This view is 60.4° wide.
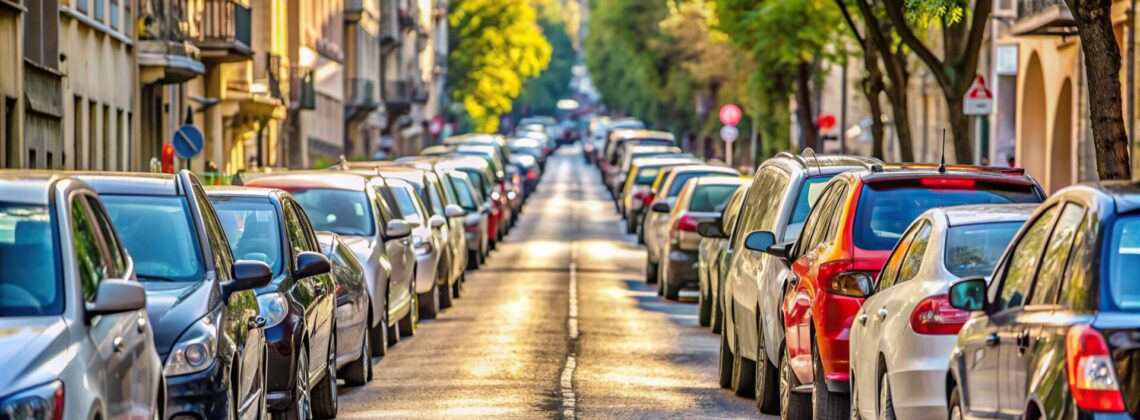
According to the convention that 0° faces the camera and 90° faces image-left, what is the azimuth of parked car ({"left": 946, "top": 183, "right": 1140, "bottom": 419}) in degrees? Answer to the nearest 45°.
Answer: approximately 135°

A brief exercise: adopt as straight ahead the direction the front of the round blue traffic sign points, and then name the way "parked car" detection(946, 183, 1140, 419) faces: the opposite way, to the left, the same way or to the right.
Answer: the opposite way

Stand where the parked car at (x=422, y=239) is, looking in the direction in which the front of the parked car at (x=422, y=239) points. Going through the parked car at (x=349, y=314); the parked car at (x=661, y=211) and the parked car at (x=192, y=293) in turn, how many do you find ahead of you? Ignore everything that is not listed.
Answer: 2

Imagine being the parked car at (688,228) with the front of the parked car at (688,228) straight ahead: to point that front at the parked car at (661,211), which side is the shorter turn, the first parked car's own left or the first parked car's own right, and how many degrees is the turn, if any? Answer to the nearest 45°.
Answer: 0° — it already faces it

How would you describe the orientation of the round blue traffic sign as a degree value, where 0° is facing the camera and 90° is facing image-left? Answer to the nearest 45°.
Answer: approximately 0°

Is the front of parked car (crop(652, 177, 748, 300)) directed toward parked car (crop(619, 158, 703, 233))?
yes

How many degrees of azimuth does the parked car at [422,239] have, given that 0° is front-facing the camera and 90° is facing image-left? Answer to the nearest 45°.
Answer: approximately 0°

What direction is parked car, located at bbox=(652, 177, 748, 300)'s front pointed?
away from the camera

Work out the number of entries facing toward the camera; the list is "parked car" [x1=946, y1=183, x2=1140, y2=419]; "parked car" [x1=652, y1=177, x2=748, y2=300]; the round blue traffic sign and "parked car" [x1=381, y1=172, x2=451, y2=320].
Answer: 2
